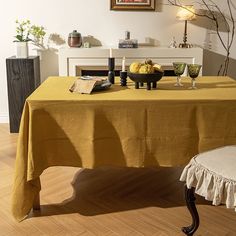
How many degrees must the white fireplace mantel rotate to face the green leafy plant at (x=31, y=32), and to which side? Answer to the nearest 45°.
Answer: approximately 90° to its right

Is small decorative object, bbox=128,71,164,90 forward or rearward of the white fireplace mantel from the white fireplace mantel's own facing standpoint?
forward

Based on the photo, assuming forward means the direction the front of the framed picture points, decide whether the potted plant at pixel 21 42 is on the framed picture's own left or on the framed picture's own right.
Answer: on the framed picture's own right

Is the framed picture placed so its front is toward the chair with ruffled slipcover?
yes

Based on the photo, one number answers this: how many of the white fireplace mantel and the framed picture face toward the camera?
2

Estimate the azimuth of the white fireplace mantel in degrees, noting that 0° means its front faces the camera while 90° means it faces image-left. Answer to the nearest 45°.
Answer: approximately 0°

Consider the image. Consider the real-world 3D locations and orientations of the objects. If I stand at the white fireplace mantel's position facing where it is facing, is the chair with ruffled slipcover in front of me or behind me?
in front

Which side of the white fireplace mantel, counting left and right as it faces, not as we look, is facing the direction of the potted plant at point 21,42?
right

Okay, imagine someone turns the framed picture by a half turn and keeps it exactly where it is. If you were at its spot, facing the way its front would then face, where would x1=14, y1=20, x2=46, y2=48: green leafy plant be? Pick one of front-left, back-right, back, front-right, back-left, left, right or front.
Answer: left
